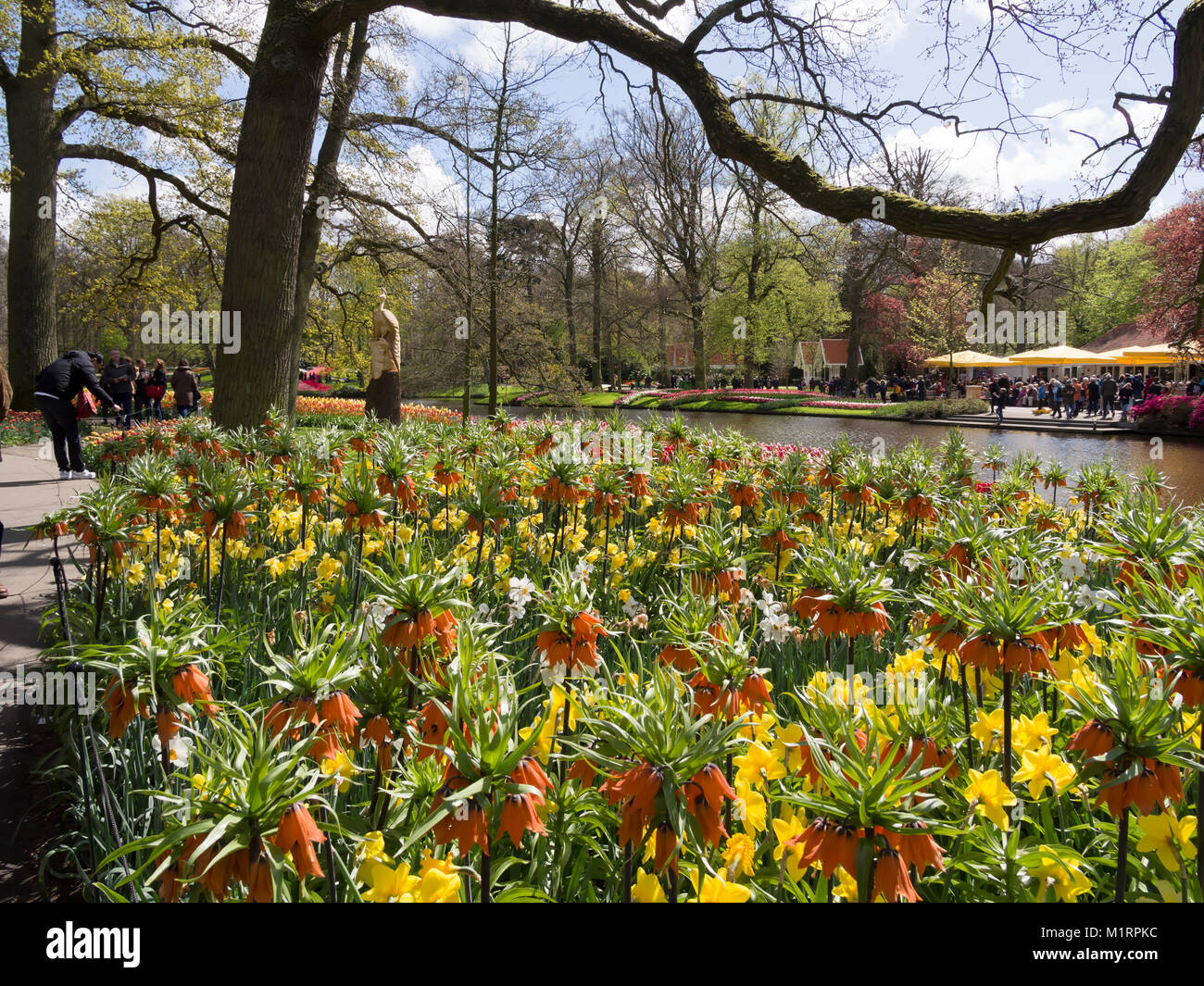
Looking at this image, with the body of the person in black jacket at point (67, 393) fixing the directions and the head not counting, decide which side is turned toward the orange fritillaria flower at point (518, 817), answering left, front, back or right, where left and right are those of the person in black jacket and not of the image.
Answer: right

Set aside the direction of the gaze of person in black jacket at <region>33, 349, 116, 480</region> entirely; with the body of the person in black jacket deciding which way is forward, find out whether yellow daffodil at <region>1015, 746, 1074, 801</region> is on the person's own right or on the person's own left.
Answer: on the person's own right

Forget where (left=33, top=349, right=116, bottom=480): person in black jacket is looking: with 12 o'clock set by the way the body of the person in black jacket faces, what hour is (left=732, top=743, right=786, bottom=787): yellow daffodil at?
The yellow daffodil is roughly at 3 o'clock from the person in black jacket.

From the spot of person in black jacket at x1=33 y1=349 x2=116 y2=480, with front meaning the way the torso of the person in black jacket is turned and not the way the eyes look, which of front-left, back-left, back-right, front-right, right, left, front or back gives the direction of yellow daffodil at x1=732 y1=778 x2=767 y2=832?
right

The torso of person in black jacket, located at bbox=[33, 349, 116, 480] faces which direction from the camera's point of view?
to the viewer's right

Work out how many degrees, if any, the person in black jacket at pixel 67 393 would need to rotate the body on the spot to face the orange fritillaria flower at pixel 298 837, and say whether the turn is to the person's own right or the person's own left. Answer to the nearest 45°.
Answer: approximately 90° to the person's own right

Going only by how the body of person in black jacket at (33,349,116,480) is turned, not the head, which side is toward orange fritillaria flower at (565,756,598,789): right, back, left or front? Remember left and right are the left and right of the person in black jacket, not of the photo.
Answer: right

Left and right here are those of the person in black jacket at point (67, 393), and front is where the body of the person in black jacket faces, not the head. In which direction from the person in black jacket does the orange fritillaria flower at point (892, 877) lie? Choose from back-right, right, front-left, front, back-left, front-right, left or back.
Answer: right

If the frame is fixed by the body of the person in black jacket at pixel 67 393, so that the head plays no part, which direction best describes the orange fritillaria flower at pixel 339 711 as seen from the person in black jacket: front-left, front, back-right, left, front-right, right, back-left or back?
right

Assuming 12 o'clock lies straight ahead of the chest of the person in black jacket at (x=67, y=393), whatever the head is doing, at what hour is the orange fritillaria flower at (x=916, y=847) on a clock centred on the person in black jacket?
The orange fritillaria flower is roughly at 3 o'clock from the person in black jacket.

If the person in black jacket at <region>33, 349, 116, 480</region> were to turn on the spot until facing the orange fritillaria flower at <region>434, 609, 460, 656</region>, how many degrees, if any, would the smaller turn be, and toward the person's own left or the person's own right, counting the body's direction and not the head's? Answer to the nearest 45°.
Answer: approximately 90° to the person's own right
